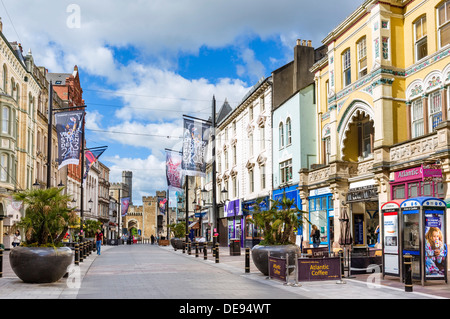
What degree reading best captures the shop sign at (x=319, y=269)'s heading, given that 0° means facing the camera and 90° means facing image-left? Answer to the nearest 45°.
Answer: approximately 0°

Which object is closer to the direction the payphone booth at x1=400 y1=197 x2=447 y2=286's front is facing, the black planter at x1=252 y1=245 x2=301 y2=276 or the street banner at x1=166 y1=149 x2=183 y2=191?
the black planter

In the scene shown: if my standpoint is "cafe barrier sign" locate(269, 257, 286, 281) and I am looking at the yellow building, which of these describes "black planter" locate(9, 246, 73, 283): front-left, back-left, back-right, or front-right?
back-left

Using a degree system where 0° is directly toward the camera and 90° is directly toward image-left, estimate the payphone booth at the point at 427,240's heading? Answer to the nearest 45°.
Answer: approximately 45°

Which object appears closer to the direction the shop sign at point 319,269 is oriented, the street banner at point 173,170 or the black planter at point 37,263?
the black planter

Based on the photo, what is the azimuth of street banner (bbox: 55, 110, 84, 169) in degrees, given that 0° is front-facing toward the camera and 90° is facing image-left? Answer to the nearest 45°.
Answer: approximately 0°

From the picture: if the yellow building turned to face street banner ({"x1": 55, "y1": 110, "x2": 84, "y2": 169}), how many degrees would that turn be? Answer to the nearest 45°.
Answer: approximately 45° to its right
